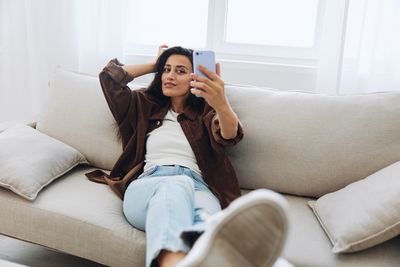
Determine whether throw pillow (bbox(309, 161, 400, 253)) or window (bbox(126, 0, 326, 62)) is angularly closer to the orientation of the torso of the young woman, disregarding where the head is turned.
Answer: the throw pillow

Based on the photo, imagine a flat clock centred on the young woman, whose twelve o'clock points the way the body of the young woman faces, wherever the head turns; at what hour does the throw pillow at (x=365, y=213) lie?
The throw pillow is roughly at 10 o'clock from the young woman.

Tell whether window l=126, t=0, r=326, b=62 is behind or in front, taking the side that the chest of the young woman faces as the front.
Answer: behind

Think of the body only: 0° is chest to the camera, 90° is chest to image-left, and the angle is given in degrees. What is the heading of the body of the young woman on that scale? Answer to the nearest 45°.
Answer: approximately 0°

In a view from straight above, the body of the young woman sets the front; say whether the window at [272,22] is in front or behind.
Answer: behind
